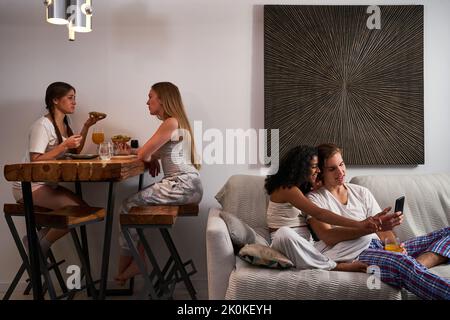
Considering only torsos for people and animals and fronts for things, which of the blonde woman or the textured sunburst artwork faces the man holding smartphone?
the textured sunburst artwork

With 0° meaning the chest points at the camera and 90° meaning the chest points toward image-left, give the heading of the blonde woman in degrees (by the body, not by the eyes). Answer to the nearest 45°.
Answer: approximately 90°

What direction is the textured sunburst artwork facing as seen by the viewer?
toward the camera

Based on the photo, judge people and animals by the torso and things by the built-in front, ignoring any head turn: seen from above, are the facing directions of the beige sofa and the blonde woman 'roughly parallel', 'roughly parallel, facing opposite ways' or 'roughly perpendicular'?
roughly perpendicular

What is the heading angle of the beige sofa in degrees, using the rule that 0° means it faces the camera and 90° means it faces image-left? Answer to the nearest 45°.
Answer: approximately 0°

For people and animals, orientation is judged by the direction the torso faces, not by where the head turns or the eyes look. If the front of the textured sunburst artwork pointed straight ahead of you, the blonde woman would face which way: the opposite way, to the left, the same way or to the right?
to the right

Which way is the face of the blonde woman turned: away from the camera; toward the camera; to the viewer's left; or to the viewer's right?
to the viewer's left

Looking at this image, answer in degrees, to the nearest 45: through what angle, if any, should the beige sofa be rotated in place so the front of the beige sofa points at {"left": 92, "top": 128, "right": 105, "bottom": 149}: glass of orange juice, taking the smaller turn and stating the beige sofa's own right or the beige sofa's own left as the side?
approximately 135° to the beige sofa's own right

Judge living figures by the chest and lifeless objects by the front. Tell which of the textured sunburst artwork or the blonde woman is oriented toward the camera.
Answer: the textured sunburst artwork

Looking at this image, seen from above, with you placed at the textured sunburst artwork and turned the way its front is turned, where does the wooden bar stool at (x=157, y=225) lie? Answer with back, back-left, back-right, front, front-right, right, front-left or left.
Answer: front-right

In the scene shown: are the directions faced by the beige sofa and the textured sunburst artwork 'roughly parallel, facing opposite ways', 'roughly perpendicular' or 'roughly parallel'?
roughly parallel

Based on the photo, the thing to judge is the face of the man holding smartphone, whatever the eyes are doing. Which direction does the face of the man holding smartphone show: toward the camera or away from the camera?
toward the camera

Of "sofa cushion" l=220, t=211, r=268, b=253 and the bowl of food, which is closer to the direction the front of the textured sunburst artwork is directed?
the sofa cushion

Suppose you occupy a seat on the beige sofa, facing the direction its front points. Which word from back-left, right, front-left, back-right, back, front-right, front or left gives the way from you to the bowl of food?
back-right
